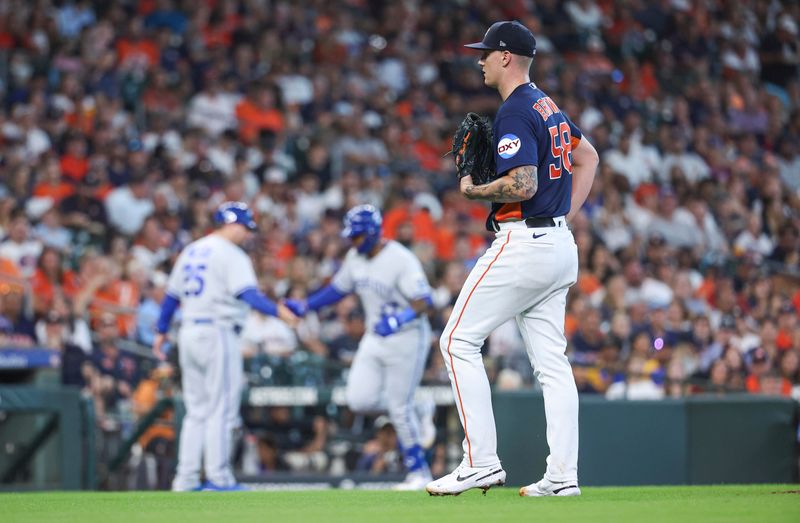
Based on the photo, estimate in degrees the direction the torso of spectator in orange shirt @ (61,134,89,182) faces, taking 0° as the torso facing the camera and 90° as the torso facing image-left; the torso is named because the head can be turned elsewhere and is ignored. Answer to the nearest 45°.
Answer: approximately 0°

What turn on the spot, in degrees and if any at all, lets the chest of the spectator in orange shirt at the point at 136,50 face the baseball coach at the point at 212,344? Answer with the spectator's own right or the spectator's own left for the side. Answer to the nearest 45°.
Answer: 0° — they already face them

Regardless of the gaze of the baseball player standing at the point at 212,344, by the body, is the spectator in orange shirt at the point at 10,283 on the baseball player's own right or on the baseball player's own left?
on the baseball player's own left

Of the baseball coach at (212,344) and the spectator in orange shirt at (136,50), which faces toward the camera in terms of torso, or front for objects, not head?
the spectator in orange shirt

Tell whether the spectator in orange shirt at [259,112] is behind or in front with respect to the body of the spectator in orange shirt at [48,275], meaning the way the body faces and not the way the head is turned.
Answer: behind

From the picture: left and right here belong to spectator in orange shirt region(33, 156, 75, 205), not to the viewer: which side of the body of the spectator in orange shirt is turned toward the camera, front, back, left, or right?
front

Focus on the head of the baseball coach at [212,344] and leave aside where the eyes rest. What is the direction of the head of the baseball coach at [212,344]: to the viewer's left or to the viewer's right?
to the viewer's right

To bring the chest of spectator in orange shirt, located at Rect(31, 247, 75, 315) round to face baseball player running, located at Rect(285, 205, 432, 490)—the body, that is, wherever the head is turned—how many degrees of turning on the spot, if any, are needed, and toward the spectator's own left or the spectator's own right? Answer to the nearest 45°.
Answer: approximately 45° to the spectator's own left

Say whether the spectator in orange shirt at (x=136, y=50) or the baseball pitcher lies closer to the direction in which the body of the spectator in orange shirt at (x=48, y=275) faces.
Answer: the baseball pitcher

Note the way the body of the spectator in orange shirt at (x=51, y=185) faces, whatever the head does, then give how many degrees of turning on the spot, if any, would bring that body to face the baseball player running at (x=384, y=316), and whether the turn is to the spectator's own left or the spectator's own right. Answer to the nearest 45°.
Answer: approximately 45° to the spectator's own left

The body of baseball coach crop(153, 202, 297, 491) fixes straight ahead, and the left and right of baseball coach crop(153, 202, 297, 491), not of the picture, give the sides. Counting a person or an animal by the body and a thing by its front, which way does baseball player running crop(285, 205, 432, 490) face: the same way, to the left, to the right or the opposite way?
the opposite way

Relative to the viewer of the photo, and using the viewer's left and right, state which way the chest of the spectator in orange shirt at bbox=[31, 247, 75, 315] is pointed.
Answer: facing the viewer

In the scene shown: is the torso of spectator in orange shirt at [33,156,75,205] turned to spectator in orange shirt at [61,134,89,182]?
no

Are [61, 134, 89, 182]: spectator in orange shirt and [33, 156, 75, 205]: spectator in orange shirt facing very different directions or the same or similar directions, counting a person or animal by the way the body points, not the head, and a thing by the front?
same or similar directions

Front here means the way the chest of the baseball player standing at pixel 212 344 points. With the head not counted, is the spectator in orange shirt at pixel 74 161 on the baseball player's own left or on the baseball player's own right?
on the baseball player's own left

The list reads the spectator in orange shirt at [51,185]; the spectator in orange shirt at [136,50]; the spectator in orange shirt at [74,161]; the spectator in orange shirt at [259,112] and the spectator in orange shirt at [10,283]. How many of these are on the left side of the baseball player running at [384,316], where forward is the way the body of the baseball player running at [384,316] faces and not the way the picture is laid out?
0

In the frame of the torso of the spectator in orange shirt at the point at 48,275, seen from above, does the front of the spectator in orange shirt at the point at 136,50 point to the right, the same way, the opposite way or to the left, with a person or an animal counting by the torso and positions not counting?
the same way

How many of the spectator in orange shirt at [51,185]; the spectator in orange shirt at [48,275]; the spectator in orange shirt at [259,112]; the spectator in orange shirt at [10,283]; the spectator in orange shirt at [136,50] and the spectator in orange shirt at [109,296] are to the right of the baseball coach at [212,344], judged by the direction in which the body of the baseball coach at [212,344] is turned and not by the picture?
0

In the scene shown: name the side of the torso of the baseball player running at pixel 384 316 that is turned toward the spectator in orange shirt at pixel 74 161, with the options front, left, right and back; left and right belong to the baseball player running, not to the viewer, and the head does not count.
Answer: right

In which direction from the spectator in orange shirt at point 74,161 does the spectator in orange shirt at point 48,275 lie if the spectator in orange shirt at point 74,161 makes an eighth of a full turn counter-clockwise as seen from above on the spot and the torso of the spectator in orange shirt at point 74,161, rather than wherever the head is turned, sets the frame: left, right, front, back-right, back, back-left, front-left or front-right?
front-right

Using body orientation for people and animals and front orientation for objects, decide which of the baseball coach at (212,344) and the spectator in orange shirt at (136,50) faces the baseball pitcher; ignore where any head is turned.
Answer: the spectator in orange shirt
